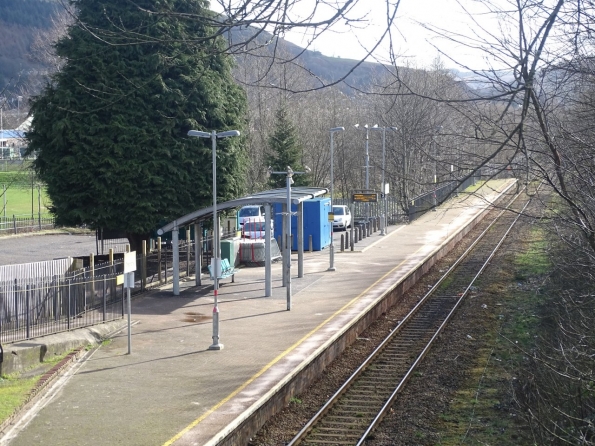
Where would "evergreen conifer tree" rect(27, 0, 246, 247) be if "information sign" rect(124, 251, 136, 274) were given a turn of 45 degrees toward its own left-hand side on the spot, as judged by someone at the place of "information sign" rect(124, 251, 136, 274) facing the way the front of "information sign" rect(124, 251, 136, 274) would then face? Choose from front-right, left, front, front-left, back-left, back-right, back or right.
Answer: left

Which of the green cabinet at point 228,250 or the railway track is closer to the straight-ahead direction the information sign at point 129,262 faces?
the railway track

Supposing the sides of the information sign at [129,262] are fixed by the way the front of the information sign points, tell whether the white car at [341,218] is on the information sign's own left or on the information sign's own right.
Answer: on the information sign's own left

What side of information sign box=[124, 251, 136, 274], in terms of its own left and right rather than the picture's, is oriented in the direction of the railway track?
front

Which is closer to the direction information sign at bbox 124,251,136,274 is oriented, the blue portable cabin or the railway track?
the railway track

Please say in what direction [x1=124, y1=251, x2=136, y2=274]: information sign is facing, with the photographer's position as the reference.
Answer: facing the viewer and to the right of the viewer

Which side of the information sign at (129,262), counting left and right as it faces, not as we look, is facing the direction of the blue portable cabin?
left

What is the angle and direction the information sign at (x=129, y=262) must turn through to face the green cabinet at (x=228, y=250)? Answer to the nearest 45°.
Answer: approximately 135° to its left
